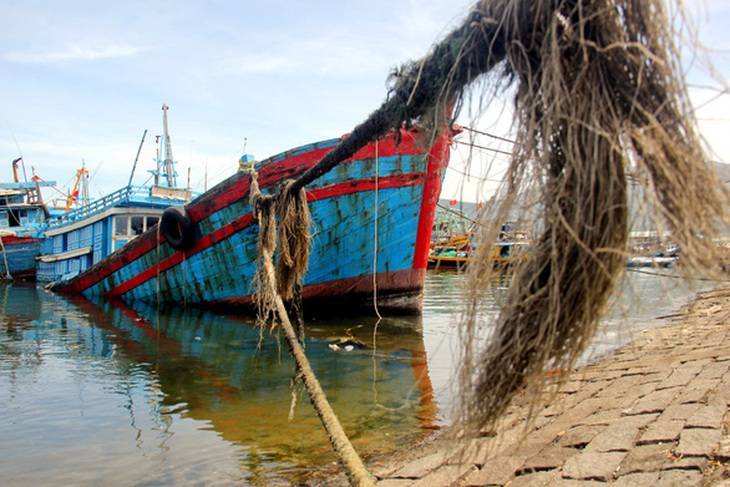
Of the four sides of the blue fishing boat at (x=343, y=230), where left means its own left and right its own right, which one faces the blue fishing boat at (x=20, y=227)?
back

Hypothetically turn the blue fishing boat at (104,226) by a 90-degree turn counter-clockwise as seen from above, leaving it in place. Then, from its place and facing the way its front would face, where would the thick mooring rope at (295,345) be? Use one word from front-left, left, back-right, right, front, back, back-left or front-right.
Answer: back-right

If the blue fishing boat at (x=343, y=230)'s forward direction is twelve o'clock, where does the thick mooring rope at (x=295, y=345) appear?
The thick mooring rope is roughly at 2 o'clock from the blue fishing boat.

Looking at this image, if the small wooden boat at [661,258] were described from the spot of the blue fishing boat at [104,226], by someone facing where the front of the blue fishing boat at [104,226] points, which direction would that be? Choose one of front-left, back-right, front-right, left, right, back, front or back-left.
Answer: front-right
